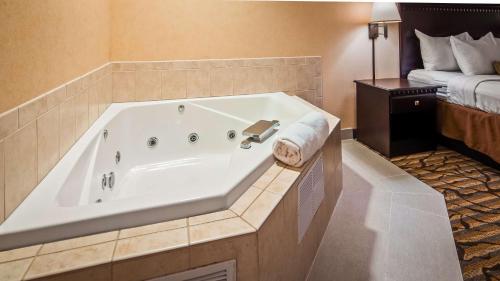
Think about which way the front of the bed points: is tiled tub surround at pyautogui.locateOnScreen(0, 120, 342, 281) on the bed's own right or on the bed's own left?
on the bed's own right

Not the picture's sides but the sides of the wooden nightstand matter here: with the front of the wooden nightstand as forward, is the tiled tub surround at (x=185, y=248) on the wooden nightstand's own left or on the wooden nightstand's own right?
on the wooden nightstand's own right

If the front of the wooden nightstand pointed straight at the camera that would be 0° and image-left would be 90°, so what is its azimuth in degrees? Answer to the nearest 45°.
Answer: approximately 315°

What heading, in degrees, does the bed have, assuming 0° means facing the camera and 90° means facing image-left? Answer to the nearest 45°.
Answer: approximately 315°
